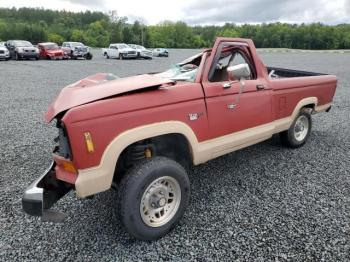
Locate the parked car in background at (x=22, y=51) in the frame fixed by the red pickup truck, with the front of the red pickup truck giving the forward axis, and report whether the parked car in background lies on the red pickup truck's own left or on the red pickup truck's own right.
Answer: on the red pickup truck's own right

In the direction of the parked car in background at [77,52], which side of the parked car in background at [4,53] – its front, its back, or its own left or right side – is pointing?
left

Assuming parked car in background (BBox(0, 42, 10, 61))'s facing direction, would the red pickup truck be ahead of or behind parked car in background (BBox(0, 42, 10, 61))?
ahead

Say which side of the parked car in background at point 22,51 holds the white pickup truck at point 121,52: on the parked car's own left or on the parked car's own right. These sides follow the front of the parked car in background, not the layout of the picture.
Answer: on the parked car's own left

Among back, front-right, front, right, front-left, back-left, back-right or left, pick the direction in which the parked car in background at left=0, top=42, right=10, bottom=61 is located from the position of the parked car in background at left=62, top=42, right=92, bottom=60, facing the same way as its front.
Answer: right

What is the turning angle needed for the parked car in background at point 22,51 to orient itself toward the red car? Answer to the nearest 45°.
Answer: approximately 90° to its left

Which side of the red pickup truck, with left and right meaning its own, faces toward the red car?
right

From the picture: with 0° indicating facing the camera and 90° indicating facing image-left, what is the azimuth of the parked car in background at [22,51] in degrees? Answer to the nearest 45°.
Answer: approximately 315°

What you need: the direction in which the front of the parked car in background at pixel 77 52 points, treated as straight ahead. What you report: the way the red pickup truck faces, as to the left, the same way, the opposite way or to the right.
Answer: to the right

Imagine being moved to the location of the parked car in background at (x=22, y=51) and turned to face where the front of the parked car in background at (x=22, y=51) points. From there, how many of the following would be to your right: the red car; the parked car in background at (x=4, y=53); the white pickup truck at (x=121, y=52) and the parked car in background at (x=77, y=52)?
1

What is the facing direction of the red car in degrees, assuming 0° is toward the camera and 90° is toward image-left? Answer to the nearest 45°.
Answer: approximately 315°

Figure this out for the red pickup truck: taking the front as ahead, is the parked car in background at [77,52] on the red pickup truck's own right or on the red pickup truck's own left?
on the red pickup truck's own right
